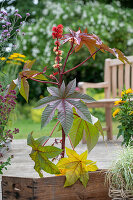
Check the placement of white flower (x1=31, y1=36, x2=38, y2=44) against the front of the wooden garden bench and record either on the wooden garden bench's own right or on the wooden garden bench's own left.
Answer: on the wooden garden bench's own right

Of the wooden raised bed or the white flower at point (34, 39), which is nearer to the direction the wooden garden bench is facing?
the wooden raised bed

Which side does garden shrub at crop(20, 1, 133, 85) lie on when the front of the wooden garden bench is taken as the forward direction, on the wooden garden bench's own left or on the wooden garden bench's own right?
on the wooden garden bench's own right

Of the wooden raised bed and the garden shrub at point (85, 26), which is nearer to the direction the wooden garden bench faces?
the wooden raised bed

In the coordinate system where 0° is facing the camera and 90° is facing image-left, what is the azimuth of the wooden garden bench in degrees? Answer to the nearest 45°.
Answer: approximately 45°

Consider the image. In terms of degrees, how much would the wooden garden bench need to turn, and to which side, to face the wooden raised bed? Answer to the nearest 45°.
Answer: approximately 45° to its left
